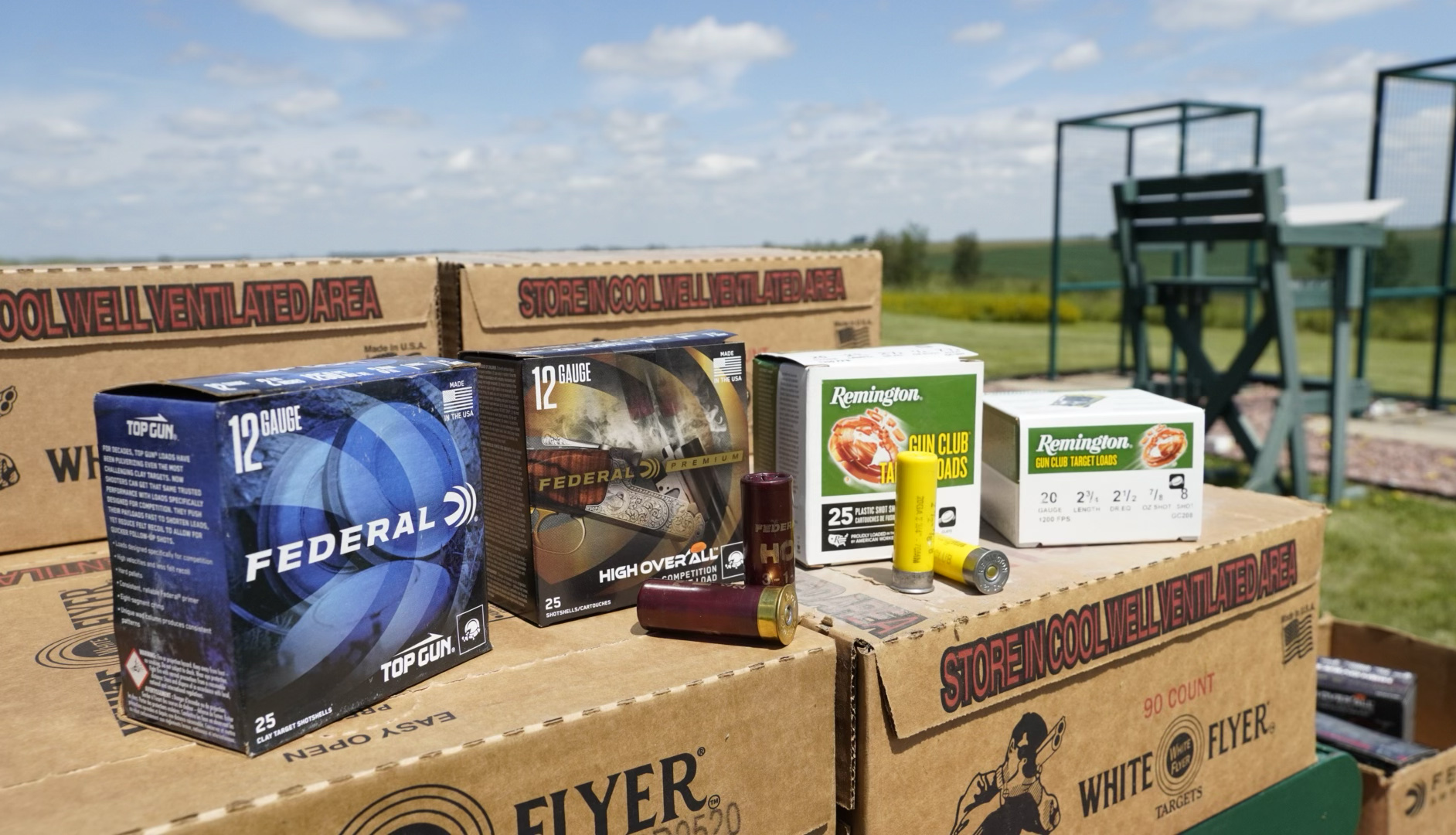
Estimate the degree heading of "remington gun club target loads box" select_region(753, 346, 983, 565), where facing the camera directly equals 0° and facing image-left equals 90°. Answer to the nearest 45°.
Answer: approximately 315°

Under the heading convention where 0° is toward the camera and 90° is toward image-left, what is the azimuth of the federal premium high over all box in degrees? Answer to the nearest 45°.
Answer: approximately 315°

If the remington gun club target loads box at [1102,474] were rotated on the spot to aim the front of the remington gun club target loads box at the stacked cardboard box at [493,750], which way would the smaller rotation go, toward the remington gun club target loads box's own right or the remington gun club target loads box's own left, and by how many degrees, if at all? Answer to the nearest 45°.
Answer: approximately 45° to the remington gun club target loads box's own right

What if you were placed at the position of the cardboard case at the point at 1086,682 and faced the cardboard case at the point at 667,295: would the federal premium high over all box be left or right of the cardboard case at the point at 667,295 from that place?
left

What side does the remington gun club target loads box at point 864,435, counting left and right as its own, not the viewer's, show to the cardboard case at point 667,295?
back

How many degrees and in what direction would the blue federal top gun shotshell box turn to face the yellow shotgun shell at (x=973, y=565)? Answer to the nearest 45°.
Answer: approximately 45° to its left

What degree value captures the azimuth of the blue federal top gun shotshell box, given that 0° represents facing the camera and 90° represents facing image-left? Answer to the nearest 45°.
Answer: approximately 315°
